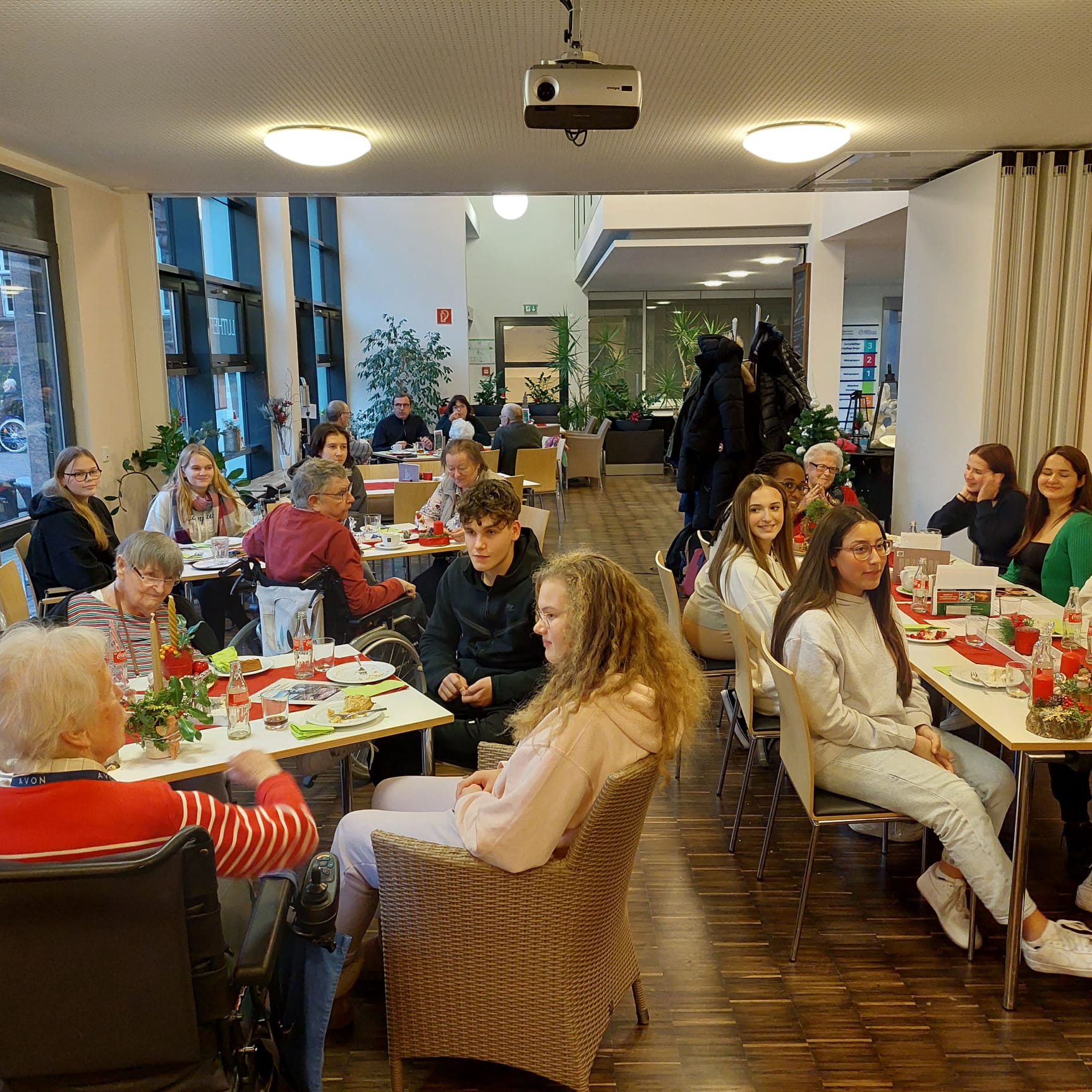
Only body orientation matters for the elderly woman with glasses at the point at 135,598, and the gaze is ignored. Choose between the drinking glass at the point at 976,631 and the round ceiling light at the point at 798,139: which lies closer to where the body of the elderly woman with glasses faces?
the drinking glass

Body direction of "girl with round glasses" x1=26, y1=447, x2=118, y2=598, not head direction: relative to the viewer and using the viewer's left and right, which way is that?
facing the viewer and to the right of the viewer

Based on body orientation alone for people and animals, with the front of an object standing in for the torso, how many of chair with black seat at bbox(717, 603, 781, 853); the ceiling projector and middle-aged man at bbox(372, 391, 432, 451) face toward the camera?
2

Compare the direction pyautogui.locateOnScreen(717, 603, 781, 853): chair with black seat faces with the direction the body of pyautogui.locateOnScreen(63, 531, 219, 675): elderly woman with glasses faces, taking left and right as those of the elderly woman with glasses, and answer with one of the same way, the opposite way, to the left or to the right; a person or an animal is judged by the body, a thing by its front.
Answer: the same way

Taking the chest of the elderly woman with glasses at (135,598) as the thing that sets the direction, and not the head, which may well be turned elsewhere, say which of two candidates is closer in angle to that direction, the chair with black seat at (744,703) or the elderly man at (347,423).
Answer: the chair with black seat

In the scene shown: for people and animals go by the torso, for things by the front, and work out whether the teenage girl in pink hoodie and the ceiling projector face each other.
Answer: no

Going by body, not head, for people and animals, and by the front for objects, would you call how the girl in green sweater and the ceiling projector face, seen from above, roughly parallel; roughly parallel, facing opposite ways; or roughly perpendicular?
roughly perpendicular

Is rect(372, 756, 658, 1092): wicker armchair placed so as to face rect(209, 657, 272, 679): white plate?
no

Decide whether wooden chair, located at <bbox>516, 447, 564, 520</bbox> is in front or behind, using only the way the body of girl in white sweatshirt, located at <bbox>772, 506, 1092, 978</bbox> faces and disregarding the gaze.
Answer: behind

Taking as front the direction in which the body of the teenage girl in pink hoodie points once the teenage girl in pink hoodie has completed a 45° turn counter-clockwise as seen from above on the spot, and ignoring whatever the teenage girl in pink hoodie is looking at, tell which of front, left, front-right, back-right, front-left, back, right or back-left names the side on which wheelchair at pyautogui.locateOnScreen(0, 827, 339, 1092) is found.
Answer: front

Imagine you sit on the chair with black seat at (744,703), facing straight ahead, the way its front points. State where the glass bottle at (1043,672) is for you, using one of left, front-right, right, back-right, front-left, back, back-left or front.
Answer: front-right

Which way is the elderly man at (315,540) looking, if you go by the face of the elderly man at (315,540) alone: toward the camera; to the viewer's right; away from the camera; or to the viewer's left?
to the viewer's right

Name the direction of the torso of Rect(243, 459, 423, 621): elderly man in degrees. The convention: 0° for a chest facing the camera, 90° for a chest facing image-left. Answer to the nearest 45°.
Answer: approximately 225°

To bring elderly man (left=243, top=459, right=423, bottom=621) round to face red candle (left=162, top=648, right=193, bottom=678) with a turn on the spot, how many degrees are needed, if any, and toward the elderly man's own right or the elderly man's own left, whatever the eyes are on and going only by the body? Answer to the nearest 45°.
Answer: approximately 135° to the elderly man's own right

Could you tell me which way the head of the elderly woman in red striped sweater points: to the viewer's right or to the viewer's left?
to the viewer's right

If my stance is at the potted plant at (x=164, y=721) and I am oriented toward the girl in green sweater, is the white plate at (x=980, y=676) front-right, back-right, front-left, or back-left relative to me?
front-right

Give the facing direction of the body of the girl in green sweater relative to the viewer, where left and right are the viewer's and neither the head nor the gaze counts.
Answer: facing the viewer and to the left of the viewer

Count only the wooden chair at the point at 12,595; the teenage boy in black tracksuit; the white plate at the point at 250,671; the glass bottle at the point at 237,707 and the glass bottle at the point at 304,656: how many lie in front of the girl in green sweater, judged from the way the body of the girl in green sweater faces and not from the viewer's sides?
5

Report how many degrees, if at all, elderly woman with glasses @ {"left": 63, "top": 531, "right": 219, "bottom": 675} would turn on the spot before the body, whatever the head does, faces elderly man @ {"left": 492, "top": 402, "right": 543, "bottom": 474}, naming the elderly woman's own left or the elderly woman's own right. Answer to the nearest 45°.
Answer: approximately 90° to the elderly woman's own left

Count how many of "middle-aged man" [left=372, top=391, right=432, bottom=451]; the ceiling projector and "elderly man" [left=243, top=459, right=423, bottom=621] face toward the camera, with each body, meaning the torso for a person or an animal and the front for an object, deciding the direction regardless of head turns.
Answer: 2
